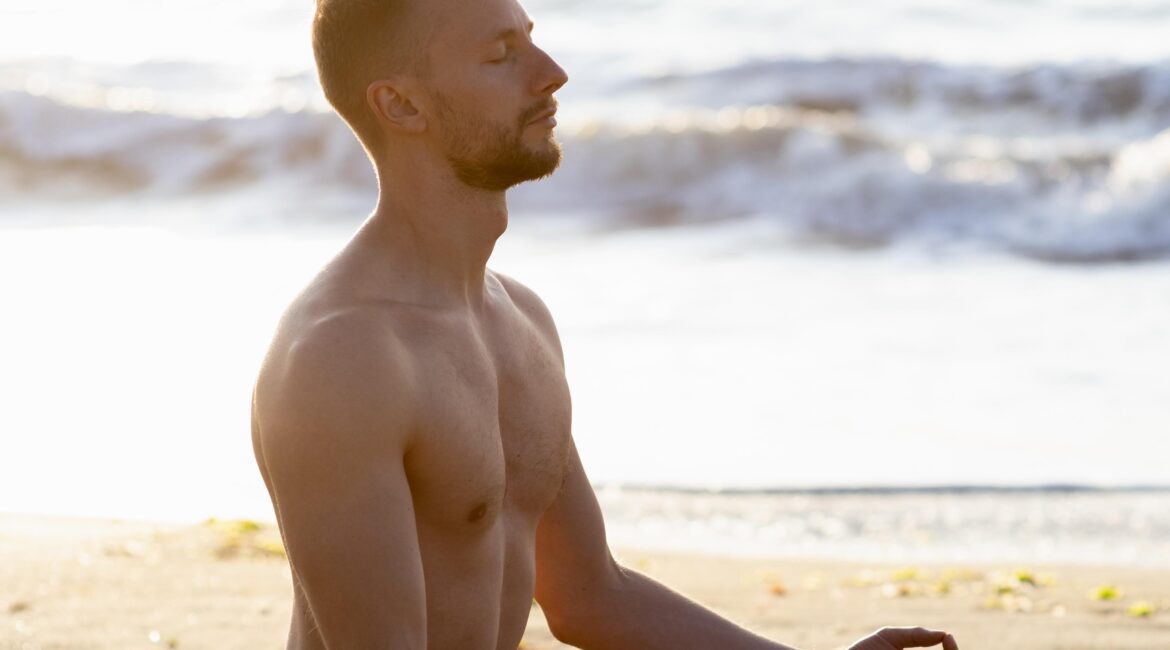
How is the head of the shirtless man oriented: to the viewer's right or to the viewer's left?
to the viewer's right

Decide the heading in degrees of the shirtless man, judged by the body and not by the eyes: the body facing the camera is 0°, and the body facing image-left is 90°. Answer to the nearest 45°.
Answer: approximately 315°
